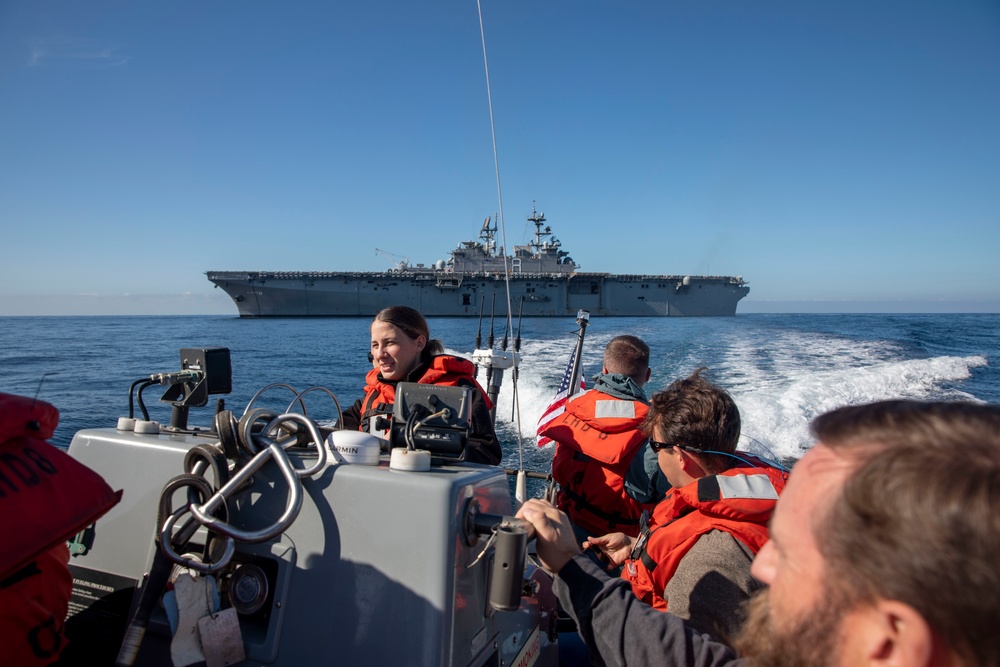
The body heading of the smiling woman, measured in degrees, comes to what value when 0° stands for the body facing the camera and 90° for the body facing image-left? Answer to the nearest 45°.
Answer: approximately 45°

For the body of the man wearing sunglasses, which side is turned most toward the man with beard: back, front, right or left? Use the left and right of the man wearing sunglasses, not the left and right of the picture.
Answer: left

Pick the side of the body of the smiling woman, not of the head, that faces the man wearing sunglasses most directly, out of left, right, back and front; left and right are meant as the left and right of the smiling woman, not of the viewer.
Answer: left

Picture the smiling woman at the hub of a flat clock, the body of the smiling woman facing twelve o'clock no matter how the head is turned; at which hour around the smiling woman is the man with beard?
The man with beard is roughly at 10 o'clock from the smiling woman.

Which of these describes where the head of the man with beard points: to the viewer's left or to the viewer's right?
to the viewer's left

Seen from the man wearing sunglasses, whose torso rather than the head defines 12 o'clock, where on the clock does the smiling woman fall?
The smiling woman is roughly at 1 o'clock from the man wearing sunglasses.

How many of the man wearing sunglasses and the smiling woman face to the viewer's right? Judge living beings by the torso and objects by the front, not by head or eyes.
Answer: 0

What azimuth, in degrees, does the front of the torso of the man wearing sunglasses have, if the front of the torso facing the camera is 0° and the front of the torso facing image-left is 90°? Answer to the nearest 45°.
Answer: approximately 90°

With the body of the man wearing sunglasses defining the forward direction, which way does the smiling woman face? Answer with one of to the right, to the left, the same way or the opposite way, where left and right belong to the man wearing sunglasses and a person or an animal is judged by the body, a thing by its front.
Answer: to the left

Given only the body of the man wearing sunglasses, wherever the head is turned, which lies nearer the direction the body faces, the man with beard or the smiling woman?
the smiling woman

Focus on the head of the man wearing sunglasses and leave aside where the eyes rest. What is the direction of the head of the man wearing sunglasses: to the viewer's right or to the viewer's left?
to the viewer's left
